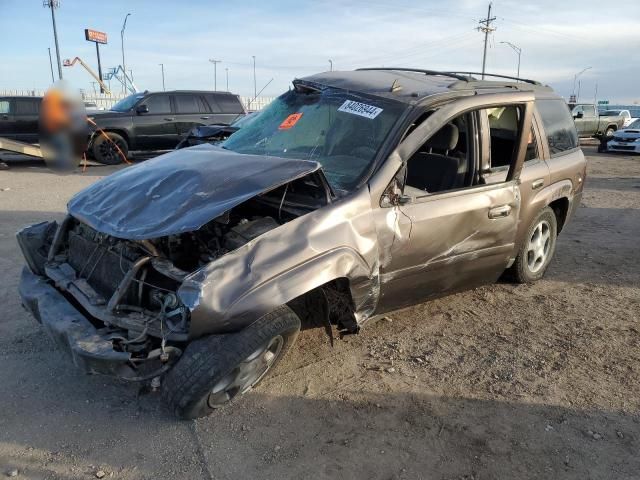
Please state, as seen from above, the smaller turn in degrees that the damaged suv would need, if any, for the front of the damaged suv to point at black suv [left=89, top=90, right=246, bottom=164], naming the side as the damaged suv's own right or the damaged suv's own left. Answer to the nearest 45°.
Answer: approximately 135° to the damaged suv's own right

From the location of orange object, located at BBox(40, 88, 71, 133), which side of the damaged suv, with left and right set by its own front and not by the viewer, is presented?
right

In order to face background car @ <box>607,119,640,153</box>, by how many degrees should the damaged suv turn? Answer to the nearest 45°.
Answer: approximately 180°

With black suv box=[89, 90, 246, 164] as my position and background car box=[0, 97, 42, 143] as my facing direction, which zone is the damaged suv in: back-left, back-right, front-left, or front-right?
back-left

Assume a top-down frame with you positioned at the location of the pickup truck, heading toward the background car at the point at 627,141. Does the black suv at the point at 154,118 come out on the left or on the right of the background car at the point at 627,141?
right
